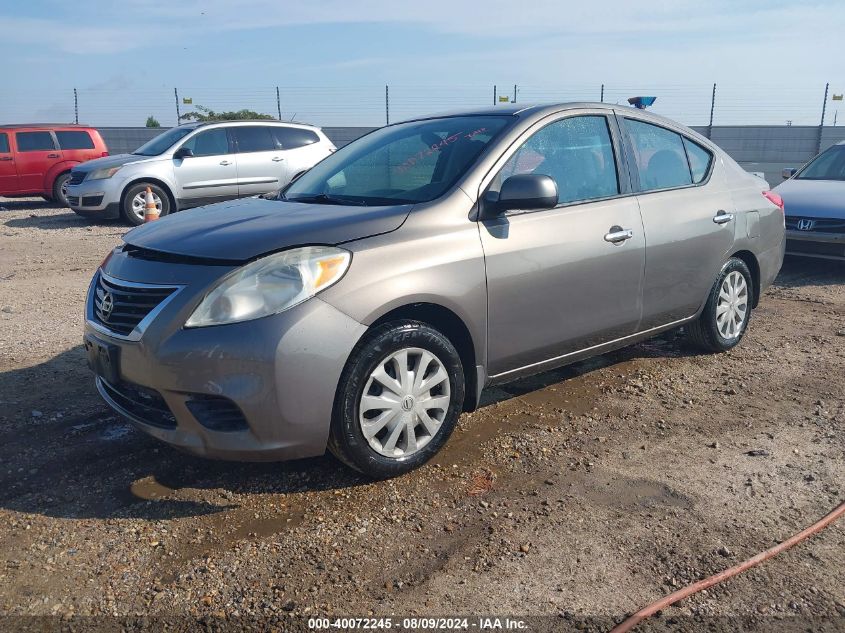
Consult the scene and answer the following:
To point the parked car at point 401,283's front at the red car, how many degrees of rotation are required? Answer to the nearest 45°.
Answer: approximately 90° to its right

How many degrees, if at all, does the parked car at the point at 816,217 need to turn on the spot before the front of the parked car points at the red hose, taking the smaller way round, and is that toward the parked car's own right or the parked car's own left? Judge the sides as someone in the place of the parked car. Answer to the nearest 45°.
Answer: approximately 45° to the parked car's own left

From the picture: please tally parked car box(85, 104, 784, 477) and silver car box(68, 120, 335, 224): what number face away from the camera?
0

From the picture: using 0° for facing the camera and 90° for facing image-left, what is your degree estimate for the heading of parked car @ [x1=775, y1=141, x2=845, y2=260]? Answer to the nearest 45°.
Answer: approximately 45°

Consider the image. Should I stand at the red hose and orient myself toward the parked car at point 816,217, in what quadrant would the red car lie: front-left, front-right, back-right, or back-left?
front-left

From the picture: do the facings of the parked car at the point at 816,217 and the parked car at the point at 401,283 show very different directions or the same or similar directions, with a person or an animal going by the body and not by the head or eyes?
same or similar directions

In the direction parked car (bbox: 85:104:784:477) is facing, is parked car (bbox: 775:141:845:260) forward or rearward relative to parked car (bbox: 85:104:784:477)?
rearward

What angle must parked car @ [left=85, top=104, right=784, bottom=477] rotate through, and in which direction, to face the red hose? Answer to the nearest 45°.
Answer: approximately 90° to its left

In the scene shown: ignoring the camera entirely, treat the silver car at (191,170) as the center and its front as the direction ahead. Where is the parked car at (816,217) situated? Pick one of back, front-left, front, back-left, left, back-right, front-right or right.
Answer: left

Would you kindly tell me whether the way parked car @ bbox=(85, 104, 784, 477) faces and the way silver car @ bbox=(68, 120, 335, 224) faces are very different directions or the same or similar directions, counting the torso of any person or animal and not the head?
same or similar directions

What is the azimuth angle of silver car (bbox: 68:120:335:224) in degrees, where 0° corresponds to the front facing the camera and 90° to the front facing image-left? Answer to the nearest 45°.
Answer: approximately 45°

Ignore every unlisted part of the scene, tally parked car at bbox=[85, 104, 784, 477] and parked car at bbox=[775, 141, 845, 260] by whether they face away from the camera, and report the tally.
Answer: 0

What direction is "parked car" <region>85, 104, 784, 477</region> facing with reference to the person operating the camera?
facing the viewer and to the left of the viewer
